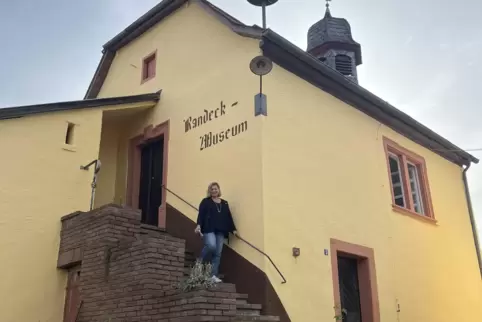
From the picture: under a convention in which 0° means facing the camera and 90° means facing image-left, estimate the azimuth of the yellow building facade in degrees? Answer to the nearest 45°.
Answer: approximately 45°
